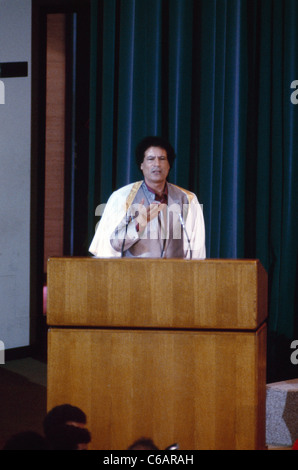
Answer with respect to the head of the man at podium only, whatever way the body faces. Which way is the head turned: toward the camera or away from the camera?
toward the camera

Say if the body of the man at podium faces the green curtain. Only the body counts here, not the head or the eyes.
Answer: no

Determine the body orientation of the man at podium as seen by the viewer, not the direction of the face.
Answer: toward the camera

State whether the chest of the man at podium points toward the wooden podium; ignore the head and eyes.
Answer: yes

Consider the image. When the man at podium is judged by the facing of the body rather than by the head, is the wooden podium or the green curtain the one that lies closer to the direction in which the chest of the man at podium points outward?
the wooden podium
